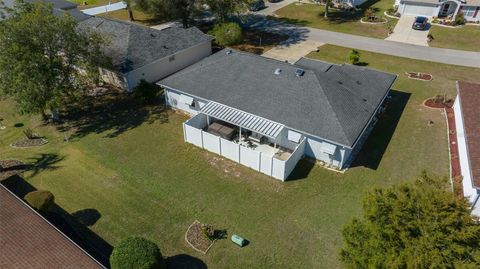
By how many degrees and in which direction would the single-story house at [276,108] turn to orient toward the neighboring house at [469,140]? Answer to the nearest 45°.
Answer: approximately 45° to its right

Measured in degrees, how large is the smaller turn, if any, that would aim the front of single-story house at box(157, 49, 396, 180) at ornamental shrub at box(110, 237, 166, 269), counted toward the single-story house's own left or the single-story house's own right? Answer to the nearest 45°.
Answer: approximately 180°

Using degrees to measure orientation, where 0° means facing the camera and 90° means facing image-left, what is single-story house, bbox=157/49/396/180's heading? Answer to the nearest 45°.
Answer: approximately 225°

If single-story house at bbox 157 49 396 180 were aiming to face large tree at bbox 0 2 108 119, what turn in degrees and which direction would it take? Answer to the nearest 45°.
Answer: approximately 135° to its left

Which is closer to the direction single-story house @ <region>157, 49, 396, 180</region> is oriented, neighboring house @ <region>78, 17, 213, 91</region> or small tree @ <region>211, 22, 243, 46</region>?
the small tree

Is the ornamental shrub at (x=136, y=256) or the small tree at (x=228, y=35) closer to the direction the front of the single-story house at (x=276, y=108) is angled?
the small tree

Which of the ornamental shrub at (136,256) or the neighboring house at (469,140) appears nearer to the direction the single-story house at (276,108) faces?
the neighboring house

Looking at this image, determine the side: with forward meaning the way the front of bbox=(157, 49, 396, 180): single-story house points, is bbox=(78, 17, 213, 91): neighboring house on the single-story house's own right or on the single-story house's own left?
on the single-story house's own left

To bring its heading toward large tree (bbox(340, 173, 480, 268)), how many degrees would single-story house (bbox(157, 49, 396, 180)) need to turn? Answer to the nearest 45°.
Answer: approximately 135° to its right

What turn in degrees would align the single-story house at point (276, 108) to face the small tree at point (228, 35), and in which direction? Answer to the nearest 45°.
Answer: approximately 45° to its left

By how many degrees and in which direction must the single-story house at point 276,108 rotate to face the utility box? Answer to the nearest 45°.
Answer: approximately 135° to its right

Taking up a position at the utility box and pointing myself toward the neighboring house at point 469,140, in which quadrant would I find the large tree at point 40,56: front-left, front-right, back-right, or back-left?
back-left

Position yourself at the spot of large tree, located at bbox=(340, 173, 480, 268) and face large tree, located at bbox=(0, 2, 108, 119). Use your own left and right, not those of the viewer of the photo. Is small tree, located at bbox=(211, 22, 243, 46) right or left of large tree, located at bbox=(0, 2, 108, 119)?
right
